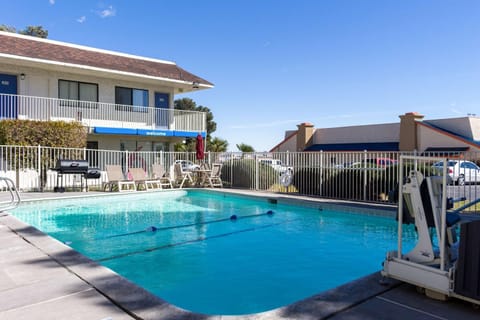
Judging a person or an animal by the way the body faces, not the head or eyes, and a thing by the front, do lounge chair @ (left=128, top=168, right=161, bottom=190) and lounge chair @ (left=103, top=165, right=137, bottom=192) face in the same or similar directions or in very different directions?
same or similar directions

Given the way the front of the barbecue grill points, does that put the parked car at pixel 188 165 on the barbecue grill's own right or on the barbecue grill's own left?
on the barbecue grill's own left

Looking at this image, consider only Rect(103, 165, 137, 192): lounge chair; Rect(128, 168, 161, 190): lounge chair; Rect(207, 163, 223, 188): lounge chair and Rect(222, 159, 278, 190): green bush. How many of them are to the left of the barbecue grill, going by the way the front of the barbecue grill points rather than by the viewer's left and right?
4

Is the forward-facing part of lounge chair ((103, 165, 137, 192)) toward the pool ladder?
no

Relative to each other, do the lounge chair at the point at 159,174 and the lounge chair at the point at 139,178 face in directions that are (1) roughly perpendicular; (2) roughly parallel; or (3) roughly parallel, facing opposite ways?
roughly parallel

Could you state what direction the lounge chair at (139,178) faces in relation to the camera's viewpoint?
facing the viewer and to the right of the viewer

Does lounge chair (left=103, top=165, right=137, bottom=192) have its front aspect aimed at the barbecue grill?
no

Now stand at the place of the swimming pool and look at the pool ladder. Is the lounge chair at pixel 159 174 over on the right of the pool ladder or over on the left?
right

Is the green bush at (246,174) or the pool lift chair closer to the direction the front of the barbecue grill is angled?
the pool lift chair

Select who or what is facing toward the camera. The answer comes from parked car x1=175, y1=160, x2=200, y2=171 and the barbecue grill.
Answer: the barbecue grill

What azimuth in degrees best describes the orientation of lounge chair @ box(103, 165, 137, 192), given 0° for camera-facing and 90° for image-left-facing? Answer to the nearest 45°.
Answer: approximately 315°

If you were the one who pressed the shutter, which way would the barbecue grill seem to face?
facing the viewer

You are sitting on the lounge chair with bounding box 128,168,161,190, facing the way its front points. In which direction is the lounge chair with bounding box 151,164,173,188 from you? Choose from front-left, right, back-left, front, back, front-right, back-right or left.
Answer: left

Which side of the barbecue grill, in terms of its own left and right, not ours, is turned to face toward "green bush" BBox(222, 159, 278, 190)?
left

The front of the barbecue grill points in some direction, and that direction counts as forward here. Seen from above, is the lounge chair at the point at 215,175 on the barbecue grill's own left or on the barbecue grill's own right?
on the barbecue grill's own left
